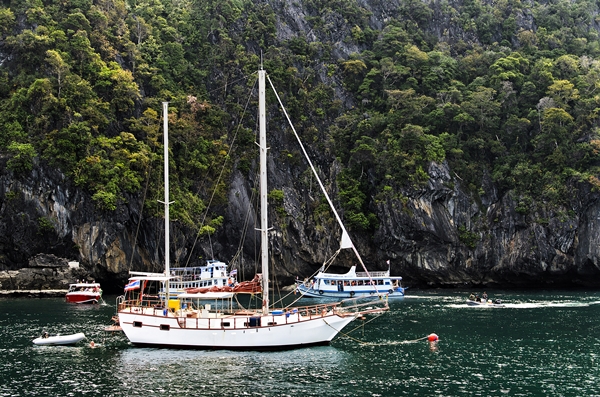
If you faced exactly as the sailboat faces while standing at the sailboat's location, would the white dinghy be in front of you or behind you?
behind

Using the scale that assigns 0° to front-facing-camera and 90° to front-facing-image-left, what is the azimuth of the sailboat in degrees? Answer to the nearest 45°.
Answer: approximately 270°
